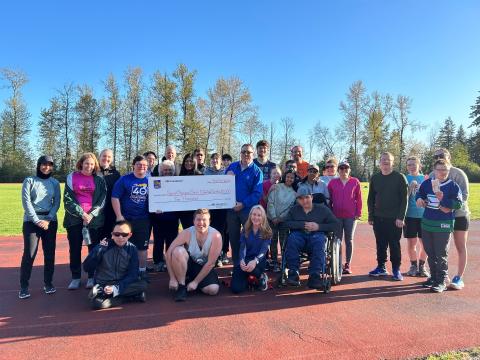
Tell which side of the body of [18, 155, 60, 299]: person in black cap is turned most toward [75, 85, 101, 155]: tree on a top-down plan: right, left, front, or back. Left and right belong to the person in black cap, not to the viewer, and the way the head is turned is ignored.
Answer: back

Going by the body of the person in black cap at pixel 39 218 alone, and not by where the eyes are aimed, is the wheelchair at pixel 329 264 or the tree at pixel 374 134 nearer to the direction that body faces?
the wheelchair

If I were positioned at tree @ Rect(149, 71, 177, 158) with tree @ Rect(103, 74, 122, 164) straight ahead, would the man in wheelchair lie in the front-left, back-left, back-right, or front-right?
back-left

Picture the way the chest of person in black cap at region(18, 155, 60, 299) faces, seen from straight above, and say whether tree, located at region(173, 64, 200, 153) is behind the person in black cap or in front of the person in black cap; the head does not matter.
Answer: behind

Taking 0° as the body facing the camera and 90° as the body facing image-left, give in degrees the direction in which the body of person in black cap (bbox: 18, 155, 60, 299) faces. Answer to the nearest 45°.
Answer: approximately 0°

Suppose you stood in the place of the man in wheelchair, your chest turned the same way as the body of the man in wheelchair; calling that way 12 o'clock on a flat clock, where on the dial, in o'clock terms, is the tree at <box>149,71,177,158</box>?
The tree is roughly at 5 o'clock from the man in wheelchair.

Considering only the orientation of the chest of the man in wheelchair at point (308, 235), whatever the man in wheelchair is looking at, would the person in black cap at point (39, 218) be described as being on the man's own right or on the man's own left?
on the man's own right

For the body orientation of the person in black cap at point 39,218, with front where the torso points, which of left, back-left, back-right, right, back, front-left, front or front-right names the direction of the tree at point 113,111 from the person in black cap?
back

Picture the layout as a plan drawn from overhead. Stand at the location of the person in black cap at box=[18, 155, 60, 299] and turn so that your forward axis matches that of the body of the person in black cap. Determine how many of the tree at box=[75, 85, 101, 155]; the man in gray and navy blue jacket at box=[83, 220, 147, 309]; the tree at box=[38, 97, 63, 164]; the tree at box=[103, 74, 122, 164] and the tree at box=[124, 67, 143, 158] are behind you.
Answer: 4

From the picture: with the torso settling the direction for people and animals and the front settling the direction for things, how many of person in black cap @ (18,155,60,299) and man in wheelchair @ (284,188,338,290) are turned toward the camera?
2

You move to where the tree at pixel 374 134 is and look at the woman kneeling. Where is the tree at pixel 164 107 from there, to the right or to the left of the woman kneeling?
right
